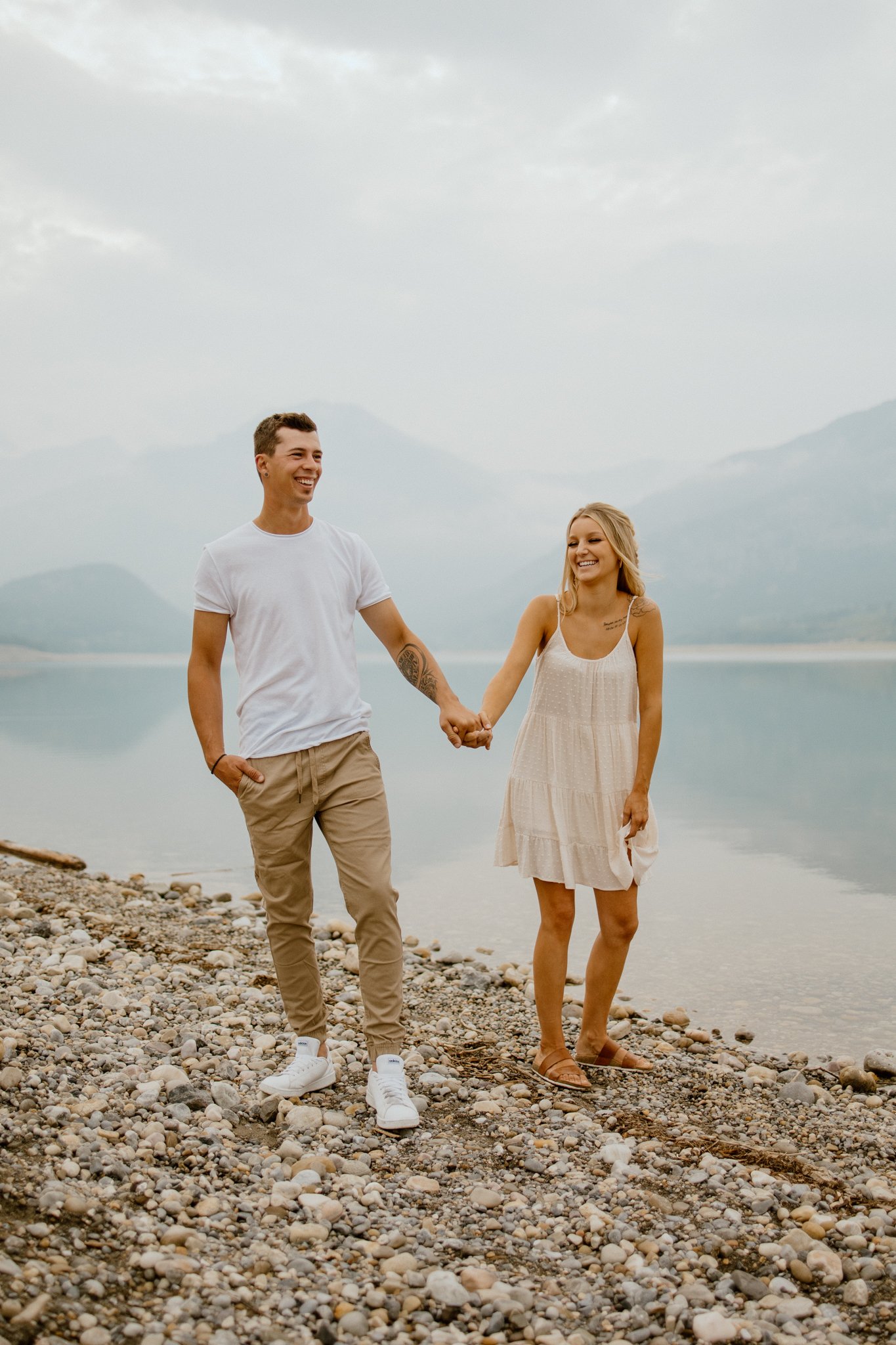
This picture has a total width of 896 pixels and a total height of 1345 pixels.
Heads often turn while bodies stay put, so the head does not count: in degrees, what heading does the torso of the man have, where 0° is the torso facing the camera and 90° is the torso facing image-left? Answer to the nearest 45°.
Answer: approximately 0°

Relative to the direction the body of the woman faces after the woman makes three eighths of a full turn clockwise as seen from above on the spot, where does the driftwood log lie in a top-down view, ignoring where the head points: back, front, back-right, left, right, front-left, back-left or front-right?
front

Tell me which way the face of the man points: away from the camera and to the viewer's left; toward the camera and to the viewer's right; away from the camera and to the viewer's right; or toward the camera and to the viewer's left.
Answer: toward the camera and to the viewer's right

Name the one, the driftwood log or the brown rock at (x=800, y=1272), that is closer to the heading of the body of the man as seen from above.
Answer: the brown rock

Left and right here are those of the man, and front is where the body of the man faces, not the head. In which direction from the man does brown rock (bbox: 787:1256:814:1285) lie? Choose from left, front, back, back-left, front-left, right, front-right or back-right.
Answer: front-left

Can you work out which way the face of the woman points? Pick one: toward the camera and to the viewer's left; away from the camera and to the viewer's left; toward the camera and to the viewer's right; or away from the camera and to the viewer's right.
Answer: toward the camera and to the viewer's left

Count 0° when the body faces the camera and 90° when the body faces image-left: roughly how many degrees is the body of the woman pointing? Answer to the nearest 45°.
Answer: approximately 0°
